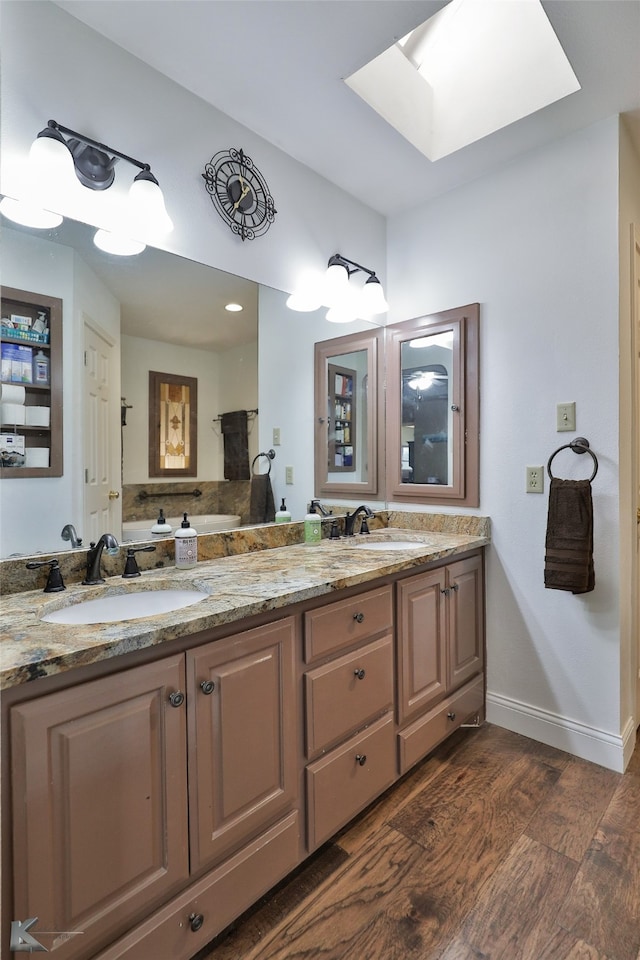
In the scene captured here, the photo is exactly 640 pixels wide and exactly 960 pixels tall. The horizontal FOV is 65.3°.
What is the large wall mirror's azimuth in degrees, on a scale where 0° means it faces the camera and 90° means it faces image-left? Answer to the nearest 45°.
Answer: approximately 315°

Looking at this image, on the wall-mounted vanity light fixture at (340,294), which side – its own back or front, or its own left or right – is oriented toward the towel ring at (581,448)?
front

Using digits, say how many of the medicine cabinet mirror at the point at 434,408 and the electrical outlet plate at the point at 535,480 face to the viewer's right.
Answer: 0

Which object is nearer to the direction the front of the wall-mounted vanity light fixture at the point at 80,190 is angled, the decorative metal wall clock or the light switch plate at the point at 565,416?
the light switch plate

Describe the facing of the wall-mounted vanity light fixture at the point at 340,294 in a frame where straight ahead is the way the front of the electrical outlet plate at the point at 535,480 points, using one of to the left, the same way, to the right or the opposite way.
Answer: to the left

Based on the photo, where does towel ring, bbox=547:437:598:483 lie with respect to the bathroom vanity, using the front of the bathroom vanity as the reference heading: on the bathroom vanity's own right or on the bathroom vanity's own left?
on the bathroom vanity's own left

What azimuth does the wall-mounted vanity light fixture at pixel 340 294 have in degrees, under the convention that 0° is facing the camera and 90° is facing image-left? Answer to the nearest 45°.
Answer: approximately 315°

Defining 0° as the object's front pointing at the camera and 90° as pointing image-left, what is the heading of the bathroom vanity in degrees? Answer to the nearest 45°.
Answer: approximately 315°

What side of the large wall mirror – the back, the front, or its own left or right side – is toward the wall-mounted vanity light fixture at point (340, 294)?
left
